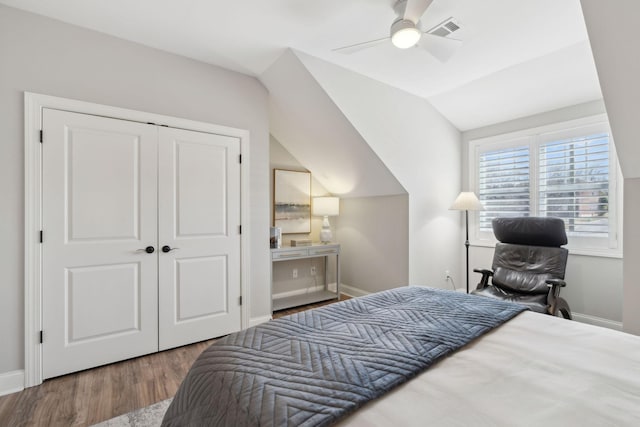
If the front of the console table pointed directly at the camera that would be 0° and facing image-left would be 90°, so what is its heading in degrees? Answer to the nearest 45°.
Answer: approximately 315°

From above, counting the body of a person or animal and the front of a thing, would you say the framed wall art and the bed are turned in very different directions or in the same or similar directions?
very different directions

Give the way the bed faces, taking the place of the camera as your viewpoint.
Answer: facing away from the viewer and to the left of the viewer

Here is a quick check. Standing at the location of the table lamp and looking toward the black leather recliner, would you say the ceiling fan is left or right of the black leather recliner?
right

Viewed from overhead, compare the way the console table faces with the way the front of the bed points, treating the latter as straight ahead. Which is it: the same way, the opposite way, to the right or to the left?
the opposite way

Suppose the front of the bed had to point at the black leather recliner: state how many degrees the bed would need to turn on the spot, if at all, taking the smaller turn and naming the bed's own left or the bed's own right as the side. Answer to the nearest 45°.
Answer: approximately 90° to the bed's own right

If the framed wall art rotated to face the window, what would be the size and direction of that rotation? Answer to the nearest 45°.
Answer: approximately 45° to its left

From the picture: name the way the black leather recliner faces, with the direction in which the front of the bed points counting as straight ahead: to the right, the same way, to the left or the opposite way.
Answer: to the left
